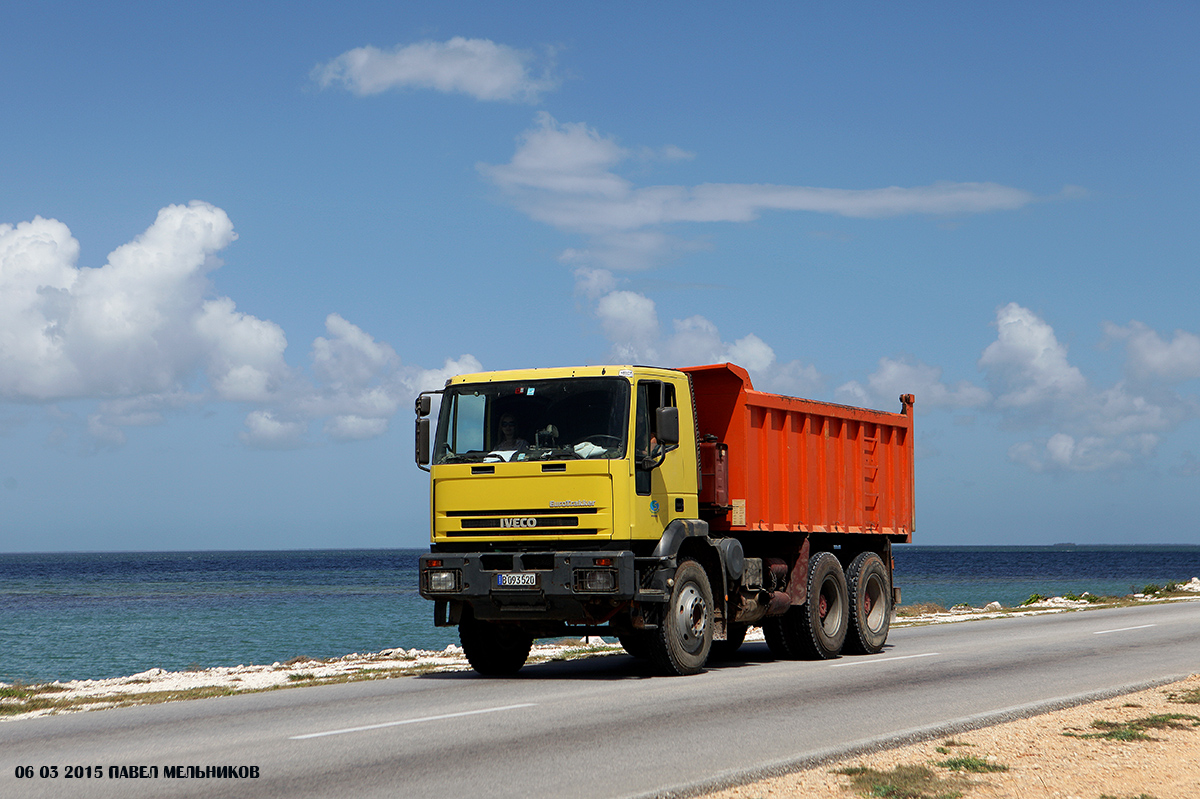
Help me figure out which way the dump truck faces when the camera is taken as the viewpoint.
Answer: facing the viewer and to the left of the viewer
